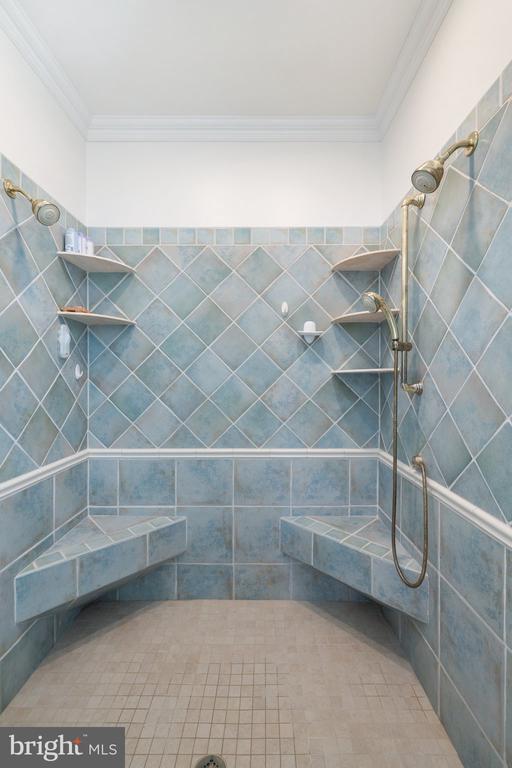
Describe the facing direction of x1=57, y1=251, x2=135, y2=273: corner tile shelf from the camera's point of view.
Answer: facing the viewer and to the right of the viewer

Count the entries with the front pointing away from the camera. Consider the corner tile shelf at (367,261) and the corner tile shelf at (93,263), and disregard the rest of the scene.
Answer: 0

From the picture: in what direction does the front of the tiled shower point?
toward the camera

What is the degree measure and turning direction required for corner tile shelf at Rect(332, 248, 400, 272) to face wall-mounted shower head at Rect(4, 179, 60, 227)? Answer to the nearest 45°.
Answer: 0° — it already faces it

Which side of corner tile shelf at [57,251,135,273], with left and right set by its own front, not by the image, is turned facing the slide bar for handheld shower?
front

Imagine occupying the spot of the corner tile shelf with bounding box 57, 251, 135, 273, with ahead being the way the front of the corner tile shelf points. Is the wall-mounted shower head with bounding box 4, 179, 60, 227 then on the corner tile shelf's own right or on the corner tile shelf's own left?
on the corner tile shelf's own right

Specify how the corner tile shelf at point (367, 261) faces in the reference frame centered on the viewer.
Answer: facing the viewer and to the left of the viewer

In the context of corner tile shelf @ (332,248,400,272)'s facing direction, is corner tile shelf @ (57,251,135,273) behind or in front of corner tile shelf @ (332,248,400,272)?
in front
